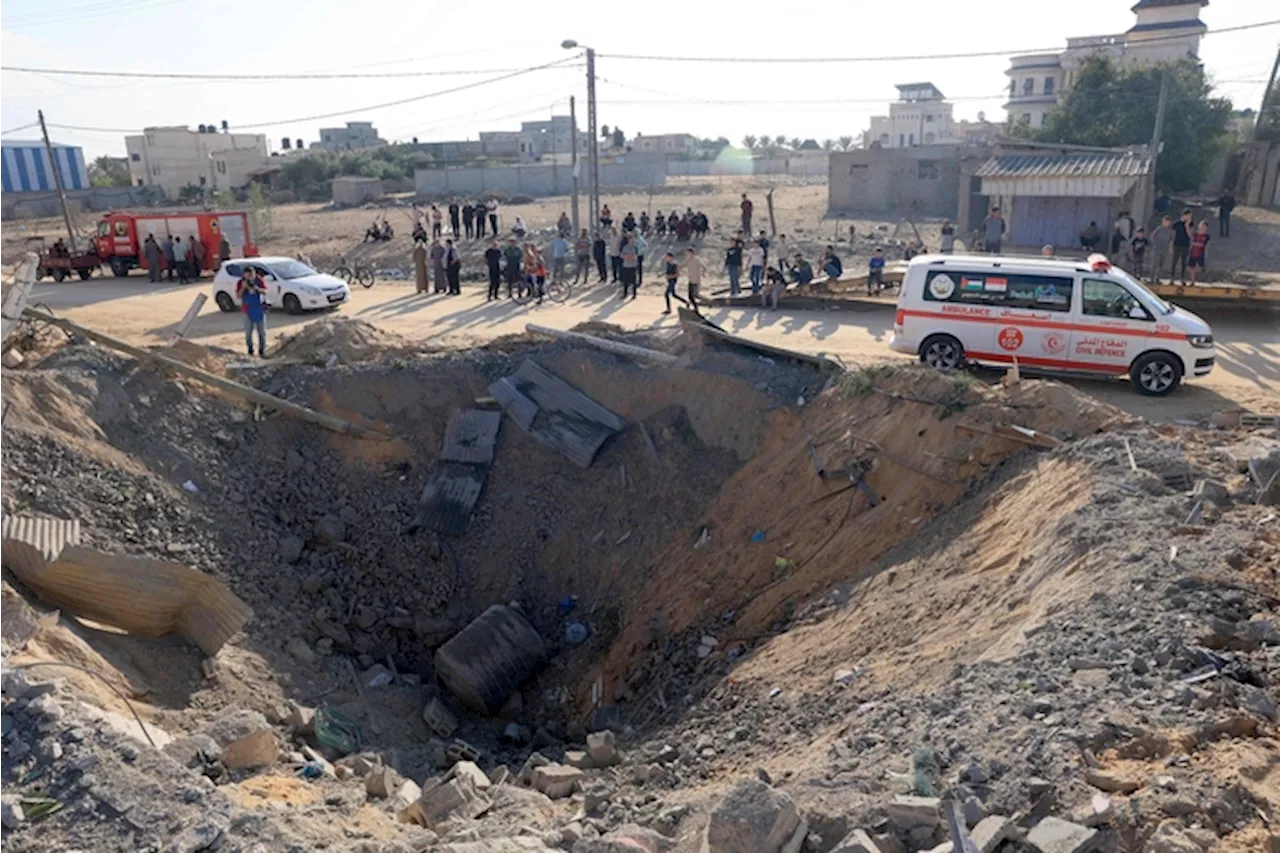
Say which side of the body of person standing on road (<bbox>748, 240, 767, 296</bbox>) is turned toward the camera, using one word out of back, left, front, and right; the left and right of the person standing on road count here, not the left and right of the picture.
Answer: front

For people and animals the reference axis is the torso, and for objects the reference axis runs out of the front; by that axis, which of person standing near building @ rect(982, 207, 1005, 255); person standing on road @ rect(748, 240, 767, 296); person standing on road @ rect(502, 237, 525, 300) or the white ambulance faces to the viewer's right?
the white ambulance

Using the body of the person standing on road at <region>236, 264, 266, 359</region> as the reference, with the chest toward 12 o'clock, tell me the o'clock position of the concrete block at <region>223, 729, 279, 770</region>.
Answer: The concrete block is roughly at 12 o'clock from the person standing on road.

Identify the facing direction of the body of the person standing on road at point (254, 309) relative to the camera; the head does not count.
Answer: toward the camera

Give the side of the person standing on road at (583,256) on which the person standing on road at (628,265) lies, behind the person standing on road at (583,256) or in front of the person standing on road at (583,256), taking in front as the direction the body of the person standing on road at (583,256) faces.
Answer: in front

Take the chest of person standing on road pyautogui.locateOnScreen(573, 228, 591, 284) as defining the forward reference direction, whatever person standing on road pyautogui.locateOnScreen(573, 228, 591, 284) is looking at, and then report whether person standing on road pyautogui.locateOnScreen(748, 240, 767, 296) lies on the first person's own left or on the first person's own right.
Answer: on the first person's own left

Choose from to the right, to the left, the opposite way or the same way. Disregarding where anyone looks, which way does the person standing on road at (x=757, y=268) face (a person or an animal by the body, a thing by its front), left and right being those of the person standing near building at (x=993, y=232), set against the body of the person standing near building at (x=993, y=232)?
the same way

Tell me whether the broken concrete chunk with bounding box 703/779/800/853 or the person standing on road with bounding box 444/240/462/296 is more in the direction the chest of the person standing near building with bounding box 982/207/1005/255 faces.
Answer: the broken concrete chunk

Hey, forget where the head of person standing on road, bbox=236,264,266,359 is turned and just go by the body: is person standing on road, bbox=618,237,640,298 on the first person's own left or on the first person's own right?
on the first person's own left

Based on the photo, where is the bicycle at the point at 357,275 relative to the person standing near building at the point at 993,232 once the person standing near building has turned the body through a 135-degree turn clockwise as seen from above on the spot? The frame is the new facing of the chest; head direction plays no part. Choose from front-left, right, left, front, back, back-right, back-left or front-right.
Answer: front-left

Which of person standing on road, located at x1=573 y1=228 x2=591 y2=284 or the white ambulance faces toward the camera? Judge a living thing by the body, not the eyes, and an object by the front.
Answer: the person standing on road

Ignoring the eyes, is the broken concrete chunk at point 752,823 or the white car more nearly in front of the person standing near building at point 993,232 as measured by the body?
the broken concrete chunk

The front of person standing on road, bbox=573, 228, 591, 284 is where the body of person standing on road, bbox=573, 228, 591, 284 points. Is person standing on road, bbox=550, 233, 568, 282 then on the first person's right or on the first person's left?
on the first person's right
